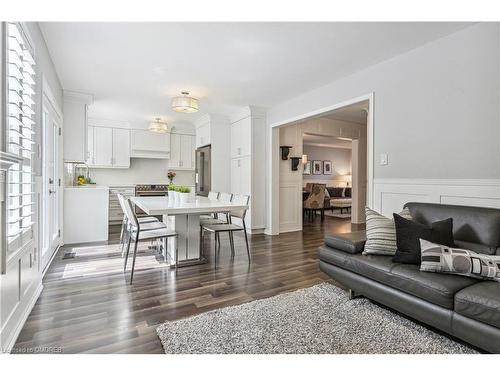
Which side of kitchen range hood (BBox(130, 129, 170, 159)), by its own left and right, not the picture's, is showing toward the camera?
front

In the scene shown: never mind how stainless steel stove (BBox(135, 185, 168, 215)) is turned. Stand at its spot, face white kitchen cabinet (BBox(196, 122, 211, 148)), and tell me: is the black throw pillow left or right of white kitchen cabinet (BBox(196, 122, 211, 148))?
right

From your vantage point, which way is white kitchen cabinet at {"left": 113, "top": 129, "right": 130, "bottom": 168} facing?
toward the camera

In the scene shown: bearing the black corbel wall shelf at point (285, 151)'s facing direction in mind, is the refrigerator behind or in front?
behind

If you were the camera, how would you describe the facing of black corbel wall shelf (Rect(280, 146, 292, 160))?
facing the viewer and to the right of the viewer

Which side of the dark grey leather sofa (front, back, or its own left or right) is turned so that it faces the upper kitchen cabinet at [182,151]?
right

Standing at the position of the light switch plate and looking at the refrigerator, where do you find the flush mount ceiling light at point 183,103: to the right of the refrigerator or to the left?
left

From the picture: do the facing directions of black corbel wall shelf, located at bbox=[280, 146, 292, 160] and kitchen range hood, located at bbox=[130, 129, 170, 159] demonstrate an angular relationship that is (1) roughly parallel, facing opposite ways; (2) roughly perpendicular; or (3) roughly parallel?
roughly parallel

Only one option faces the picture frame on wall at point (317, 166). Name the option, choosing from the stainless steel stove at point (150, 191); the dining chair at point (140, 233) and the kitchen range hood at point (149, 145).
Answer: the dining chair

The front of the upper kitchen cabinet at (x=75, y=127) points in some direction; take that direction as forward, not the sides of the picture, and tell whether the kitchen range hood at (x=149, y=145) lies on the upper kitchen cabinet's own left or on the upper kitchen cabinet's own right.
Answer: on the upper kitchen cabinet's own left

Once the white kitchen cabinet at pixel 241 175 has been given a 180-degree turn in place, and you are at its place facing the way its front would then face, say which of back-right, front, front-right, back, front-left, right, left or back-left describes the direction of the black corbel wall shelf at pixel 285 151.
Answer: front-right

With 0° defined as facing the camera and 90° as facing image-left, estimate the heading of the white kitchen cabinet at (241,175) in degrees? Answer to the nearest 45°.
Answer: approximately 45°

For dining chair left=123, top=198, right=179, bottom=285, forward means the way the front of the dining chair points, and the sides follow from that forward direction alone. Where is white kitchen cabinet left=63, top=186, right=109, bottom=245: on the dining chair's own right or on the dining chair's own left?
on the dining chair's own left

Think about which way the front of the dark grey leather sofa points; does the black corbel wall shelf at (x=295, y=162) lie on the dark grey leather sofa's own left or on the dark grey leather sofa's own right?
on the dark grey leather sofa's own right
